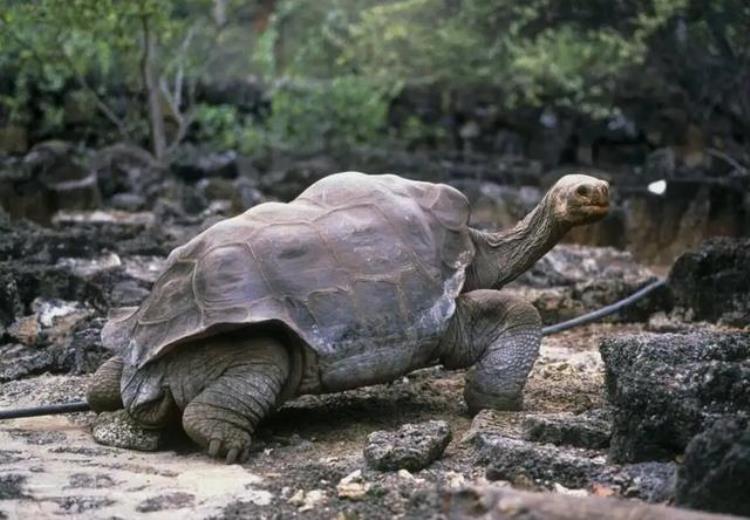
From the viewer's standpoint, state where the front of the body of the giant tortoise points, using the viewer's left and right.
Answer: facing away from the viewer and to the right of the viewer

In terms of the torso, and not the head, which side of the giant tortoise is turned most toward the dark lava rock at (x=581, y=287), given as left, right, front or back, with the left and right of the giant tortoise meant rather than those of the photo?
front

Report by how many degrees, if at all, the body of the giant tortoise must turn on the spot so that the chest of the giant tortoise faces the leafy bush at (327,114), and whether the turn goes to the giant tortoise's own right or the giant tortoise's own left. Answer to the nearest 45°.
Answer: approximately 45° to the giant tortoise's own left

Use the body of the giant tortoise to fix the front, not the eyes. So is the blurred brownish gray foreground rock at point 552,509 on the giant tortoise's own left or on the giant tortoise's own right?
on the giant tortoise's own right

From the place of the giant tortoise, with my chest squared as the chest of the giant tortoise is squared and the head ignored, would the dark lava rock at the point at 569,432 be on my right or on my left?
on my right

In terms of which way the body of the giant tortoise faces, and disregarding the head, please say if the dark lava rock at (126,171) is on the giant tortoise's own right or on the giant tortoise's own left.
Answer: on the giant tortoise's own left
